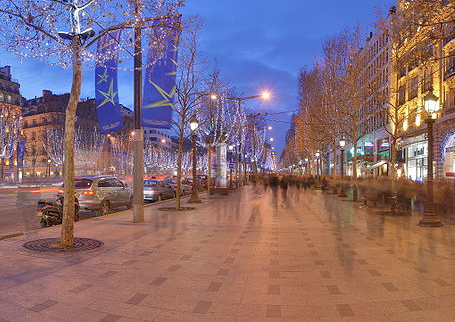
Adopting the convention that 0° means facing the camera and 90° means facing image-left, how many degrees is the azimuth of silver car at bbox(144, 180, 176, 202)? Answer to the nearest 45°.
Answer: approximately 225°

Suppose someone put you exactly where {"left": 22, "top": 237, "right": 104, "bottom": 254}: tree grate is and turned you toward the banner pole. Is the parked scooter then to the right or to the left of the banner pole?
left

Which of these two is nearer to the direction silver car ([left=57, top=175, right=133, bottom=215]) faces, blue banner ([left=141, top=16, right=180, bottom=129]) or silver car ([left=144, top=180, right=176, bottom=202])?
the silver car

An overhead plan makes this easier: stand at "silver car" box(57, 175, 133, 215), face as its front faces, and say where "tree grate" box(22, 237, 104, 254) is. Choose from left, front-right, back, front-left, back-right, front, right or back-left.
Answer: back-right

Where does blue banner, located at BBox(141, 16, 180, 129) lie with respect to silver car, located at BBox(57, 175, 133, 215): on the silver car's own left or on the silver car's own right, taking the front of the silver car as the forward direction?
on the silver car's own right

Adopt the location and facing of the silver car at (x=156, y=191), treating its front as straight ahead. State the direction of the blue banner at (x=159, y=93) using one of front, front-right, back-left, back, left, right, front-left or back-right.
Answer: back-right

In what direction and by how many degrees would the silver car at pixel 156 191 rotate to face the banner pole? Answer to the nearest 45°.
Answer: approximately 135° to its right

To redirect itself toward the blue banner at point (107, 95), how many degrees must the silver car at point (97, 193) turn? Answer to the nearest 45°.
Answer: approximately 135° to its right

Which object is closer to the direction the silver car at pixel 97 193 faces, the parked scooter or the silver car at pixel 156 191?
the silver car
